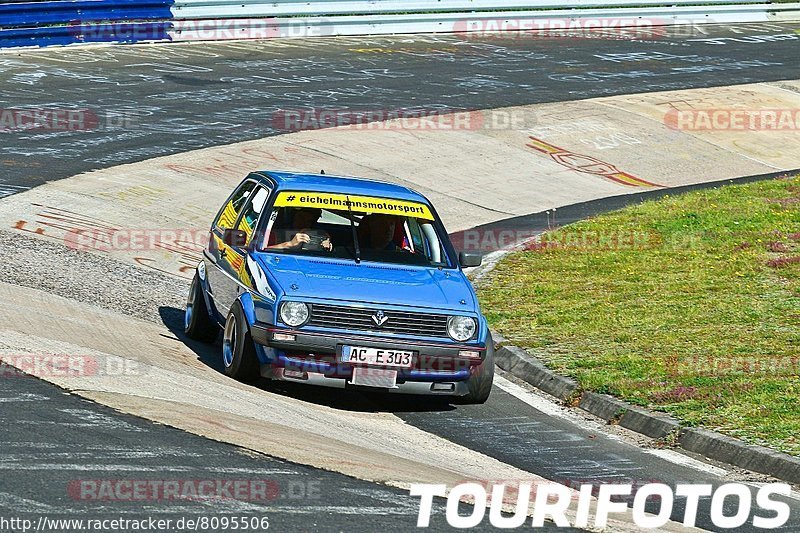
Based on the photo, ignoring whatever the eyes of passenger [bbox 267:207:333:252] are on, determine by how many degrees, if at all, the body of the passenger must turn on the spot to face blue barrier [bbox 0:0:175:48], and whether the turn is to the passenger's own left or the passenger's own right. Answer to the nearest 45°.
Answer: approximately 180°

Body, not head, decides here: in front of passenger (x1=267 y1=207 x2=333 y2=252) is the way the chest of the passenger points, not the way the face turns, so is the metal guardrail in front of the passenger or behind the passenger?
behind

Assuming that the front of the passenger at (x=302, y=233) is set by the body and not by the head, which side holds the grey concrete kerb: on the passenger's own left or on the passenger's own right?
on the passenger's own left

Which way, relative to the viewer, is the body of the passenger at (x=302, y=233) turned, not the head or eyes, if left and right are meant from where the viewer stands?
facing the viewer

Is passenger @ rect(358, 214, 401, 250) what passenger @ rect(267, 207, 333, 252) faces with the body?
no

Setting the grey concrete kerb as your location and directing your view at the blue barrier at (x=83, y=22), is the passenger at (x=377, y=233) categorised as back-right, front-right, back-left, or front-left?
front-left
